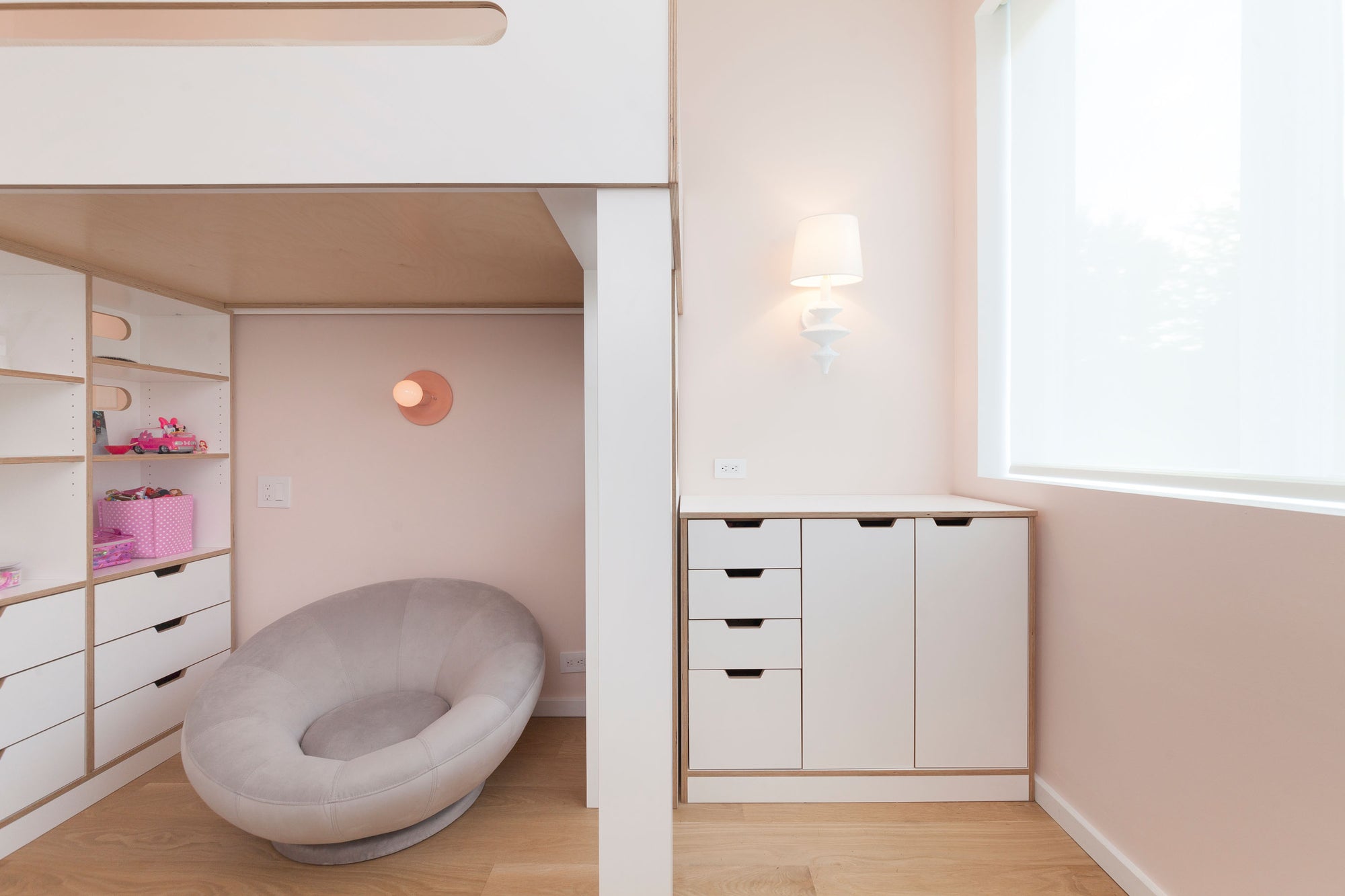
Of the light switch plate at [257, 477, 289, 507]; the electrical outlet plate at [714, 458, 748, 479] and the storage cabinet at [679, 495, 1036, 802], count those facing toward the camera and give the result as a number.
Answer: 3

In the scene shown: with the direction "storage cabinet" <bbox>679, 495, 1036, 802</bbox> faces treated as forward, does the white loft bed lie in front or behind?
in front

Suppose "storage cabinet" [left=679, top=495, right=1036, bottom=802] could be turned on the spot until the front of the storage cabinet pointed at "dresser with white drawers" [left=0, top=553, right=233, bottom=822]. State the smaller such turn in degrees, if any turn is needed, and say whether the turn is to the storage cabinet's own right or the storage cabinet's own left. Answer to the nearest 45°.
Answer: approximately 90° to the storage cabinet's own right

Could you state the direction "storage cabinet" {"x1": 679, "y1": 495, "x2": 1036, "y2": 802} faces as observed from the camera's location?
facing the viewer

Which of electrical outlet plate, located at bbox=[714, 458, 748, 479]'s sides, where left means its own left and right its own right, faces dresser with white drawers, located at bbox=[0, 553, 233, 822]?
right

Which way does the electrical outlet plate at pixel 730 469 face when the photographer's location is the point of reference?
facing the viewer

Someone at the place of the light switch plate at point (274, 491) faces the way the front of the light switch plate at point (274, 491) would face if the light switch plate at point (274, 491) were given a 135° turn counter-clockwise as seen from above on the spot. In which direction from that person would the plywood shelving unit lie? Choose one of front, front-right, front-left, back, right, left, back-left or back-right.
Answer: back

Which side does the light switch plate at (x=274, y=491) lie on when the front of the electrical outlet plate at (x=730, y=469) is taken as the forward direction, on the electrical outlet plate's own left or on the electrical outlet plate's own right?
on the electrical outlet plate's own right

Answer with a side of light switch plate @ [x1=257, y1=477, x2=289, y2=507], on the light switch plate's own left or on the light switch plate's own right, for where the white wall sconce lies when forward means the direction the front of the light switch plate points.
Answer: on the light switch plate's own left
